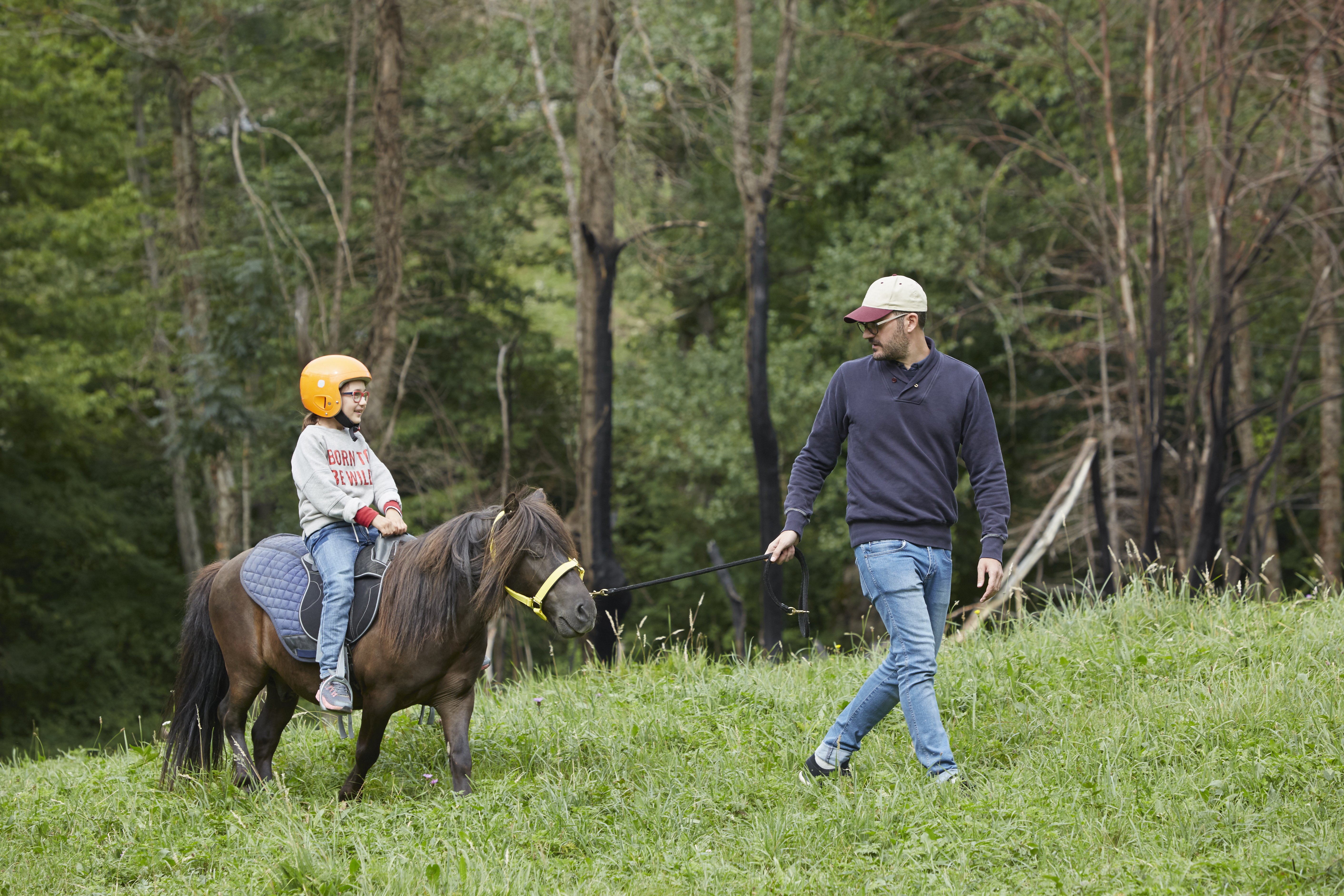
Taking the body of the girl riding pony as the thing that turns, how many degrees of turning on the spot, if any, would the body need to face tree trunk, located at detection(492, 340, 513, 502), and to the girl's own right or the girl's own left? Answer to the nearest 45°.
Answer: approximately 135° to the girl's own left

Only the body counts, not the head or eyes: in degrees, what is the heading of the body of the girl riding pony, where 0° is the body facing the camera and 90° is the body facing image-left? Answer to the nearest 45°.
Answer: approximately 315°

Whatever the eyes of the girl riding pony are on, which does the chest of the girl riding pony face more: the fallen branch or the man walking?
the man walking

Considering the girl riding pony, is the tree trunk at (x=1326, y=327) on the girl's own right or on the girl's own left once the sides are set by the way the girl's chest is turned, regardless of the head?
on the girl's own left

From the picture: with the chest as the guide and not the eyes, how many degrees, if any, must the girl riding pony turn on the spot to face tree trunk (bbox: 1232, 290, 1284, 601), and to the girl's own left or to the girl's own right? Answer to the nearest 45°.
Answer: approximately 90° to the girl's own left

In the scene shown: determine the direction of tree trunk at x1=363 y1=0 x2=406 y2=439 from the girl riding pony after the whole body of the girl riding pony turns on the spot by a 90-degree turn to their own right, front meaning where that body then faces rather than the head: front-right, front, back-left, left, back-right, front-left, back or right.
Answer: back-right

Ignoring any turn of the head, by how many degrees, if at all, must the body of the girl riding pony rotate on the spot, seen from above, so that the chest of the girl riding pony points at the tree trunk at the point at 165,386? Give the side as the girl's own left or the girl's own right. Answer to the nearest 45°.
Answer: approximately 135° to the girl's own left

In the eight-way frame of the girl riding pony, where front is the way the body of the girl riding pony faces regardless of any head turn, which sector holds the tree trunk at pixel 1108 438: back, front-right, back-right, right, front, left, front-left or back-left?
left

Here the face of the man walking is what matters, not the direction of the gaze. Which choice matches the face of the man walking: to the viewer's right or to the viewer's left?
to the viewer's left

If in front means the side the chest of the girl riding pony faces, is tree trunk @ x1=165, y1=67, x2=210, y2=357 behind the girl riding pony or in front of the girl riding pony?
behind

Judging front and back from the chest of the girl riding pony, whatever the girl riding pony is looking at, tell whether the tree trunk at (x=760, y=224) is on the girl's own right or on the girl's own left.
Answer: on the girl's own left

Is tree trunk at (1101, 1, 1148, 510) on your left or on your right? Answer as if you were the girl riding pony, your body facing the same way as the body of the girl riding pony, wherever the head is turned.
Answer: on your left

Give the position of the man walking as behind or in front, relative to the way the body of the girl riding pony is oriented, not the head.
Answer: in front
